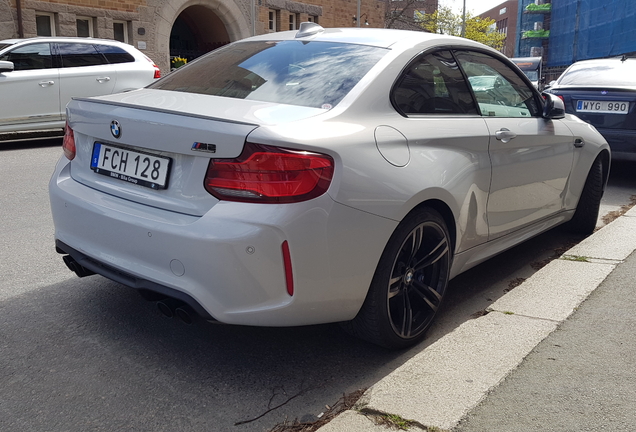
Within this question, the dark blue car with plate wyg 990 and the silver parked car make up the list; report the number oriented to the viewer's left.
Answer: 0

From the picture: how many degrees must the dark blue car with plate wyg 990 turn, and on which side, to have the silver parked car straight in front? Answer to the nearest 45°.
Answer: approximately 180°

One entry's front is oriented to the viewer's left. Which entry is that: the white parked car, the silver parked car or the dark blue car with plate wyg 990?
the white parked car

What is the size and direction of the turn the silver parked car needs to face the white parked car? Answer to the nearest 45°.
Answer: approximately 90° to its left

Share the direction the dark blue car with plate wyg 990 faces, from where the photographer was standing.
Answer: facing away from the viewer

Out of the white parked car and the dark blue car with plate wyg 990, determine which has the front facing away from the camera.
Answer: the dark blue car with plate wyg 990

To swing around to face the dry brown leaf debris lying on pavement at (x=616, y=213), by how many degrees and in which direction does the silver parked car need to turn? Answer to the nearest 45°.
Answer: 0° — it already faces it

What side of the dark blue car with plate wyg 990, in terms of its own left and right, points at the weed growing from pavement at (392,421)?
back

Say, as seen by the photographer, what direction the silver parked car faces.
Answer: facing away from the viewer and to the right of the viewer

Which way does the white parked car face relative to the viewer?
to the viewer's left

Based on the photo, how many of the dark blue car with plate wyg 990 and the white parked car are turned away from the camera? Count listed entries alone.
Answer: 1

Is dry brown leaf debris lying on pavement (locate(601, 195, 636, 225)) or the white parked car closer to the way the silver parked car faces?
the dry brown leaf debris lying on pavement

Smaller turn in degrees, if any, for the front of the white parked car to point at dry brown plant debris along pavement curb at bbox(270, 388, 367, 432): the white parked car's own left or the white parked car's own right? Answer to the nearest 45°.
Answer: approximately 90° to the white parked car's own left

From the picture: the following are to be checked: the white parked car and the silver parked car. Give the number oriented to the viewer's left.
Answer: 1

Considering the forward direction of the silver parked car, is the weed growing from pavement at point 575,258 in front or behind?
in front
